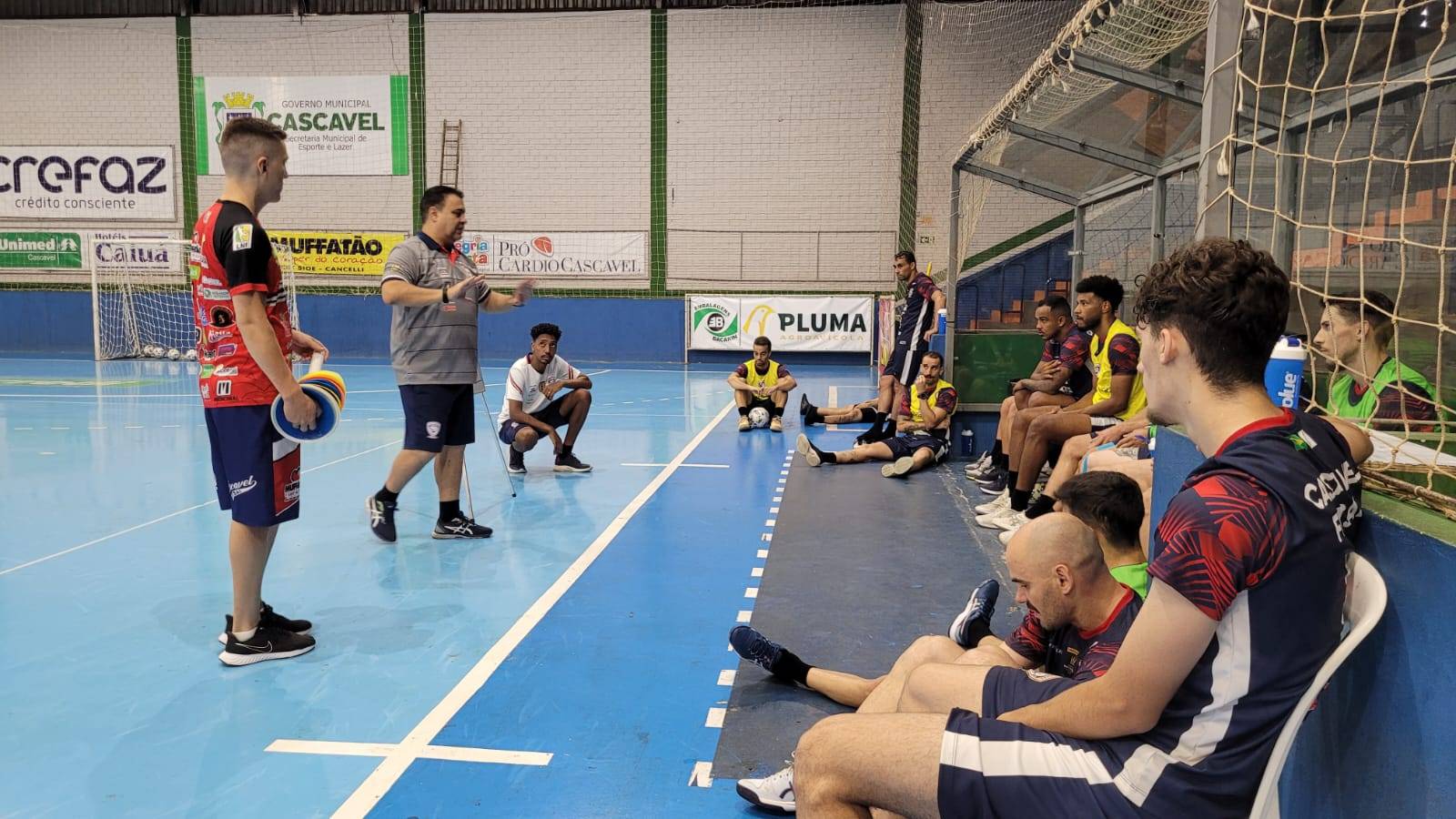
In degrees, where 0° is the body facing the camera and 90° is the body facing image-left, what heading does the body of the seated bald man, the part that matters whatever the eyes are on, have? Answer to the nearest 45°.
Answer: approximately 90°

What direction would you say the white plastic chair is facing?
to the viewer's left

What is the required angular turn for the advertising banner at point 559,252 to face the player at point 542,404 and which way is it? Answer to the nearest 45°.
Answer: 0° — it already faces them

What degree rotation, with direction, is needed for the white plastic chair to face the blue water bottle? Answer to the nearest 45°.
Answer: approximately 90° to its right

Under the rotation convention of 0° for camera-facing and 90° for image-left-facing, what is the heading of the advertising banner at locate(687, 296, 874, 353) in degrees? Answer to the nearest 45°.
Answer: approximately 0°

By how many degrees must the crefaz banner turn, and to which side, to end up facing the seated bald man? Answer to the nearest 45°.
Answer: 0° — it already faces them
